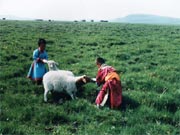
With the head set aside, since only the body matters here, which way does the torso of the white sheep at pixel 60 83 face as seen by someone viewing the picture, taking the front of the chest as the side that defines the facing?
to the viewer's right

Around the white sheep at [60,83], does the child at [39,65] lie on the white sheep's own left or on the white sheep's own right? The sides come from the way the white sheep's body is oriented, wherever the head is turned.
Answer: on the white sheep's own left

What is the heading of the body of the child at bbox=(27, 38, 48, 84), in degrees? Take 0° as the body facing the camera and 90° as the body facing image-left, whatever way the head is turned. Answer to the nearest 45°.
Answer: approximately 315°
